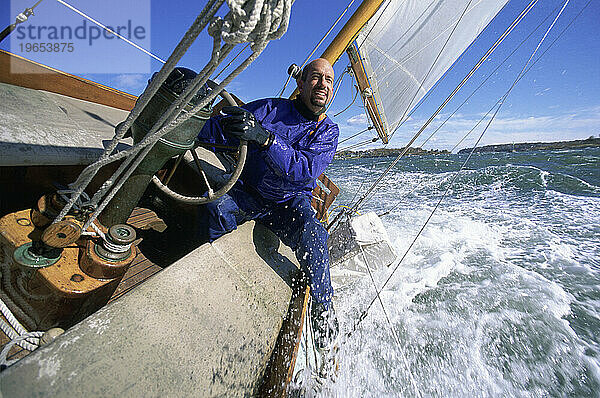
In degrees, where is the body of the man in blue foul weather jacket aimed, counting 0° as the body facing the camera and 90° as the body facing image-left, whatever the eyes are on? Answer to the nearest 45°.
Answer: approximately 0°
